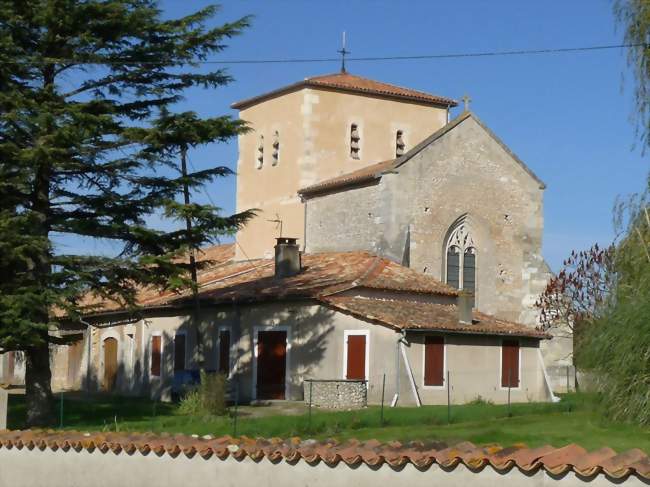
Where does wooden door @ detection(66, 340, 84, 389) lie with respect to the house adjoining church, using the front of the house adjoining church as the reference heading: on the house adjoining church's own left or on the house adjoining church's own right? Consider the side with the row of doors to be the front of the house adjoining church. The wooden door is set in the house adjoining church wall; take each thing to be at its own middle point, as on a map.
on the house adjoining church's own right

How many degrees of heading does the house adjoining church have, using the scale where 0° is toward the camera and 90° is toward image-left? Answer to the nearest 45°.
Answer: approximately 45°

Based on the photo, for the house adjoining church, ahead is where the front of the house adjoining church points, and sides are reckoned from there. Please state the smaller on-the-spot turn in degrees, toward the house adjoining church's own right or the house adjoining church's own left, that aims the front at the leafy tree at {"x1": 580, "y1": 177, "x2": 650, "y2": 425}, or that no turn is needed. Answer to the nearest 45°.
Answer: approximately 45° to the house adjoining church's own left

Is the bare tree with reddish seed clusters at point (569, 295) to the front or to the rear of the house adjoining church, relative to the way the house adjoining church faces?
to the rear

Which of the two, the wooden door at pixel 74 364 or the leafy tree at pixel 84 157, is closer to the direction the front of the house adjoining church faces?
the leafy tree

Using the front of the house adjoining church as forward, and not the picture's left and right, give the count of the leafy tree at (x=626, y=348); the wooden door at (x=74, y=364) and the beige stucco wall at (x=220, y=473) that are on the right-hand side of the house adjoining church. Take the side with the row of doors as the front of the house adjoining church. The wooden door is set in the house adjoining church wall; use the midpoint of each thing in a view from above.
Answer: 1

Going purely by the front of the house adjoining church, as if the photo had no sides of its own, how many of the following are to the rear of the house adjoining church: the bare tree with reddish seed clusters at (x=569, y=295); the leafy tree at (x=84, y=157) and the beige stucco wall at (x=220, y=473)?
1

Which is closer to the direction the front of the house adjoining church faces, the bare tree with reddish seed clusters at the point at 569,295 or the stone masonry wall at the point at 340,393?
the stone masonry wall

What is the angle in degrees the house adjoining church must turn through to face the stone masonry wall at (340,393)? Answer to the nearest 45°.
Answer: approximately 45° to its left

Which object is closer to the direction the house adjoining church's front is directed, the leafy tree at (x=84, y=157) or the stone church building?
the leafy tree
